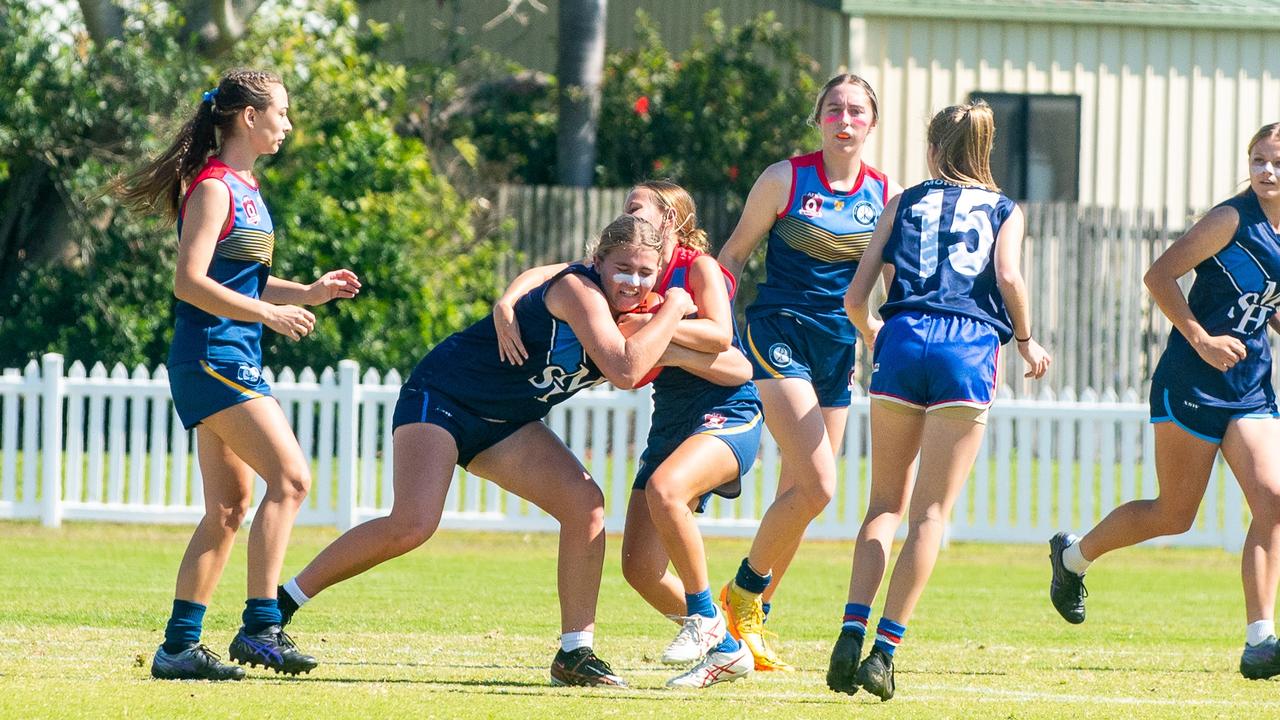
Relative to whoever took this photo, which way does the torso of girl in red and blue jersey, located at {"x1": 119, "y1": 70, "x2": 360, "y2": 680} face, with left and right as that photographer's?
facing to the right of the viewer

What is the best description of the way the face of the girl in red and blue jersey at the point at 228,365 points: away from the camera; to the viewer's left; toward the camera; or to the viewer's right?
to the viewer's right

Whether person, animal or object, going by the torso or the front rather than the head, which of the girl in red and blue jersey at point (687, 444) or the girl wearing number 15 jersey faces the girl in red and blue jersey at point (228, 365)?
the girl in red and blue jersey at point (687, 444)

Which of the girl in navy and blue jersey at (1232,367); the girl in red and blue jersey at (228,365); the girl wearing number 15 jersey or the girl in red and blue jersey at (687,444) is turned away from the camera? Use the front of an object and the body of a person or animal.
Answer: the girl wearing number 15 jersey

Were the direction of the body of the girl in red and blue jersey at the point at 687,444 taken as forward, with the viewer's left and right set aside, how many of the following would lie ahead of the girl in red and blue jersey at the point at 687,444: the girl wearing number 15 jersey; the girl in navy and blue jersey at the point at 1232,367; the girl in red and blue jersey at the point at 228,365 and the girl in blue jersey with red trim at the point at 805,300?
1

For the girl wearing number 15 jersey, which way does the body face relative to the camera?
away from the camera

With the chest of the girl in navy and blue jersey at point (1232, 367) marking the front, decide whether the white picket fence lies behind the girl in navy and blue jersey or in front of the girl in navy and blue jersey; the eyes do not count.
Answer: behind

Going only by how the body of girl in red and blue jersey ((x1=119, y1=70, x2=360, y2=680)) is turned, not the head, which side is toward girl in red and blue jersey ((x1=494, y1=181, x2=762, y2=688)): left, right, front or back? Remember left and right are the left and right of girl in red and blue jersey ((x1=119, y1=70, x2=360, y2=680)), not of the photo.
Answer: front

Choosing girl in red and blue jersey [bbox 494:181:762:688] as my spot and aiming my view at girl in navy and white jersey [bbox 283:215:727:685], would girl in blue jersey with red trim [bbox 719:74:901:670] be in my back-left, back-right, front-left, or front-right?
back-right

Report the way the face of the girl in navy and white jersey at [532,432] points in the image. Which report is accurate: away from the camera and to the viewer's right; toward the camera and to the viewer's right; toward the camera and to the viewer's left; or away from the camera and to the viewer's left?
toward the camera and to the viewer's right

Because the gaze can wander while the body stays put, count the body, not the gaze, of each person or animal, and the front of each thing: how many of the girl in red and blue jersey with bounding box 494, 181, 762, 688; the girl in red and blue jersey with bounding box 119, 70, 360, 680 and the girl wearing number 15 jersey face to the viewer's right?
1

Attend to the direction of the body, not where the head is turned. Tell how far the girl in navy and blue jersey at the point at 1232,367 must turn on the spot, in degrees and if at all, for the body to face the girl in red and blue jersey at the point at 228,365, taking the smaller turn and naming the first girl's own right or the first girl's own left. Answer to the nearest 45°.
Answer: approximately 90° to the first girl's own right

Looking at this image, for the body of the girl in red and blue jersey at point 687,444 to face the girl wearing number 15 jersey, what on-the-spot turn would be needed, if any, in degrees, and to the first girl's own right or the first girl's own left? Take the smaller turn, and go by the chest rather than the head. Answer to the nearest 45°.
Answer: approximately 180°

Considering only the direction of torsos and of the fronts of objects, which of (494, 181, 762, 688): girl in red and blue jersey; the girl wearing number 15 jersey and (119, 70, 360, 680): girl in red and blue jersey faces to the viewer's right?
(119, 70, 360, 680): girl in red and blue jersey

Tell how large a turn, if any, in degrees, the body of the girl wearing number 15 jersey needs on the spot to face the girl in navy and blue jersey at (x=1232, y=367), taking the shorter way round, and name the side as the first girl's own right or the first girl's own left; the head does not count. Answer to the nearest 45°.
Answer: approximately 45° to the first girl's own right
